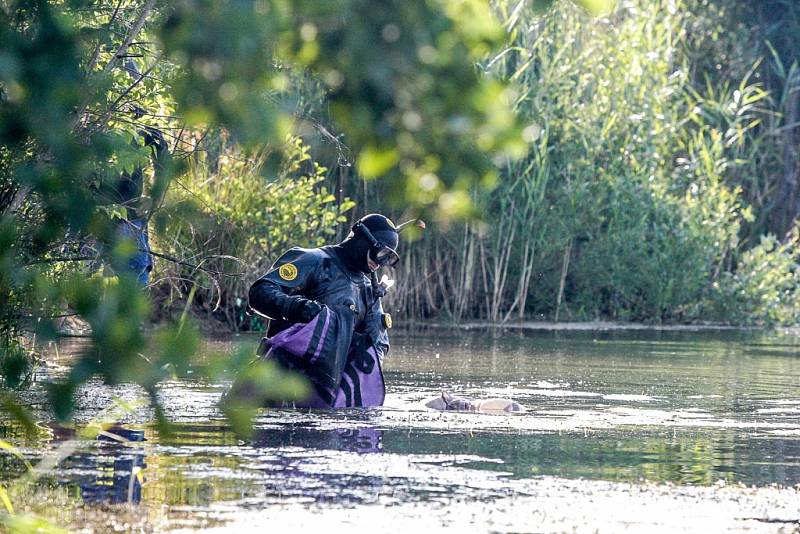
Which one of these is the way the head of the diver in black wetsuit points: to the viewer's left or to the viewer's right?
to the viewer's right

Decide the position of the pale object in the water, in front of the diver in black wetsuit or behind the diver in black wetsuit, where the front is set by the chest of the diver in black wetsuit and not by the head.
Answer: in front

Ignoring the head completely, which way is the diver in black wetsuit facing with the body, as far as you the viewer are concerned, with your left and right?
facing the viewer and to the right of the viewer
